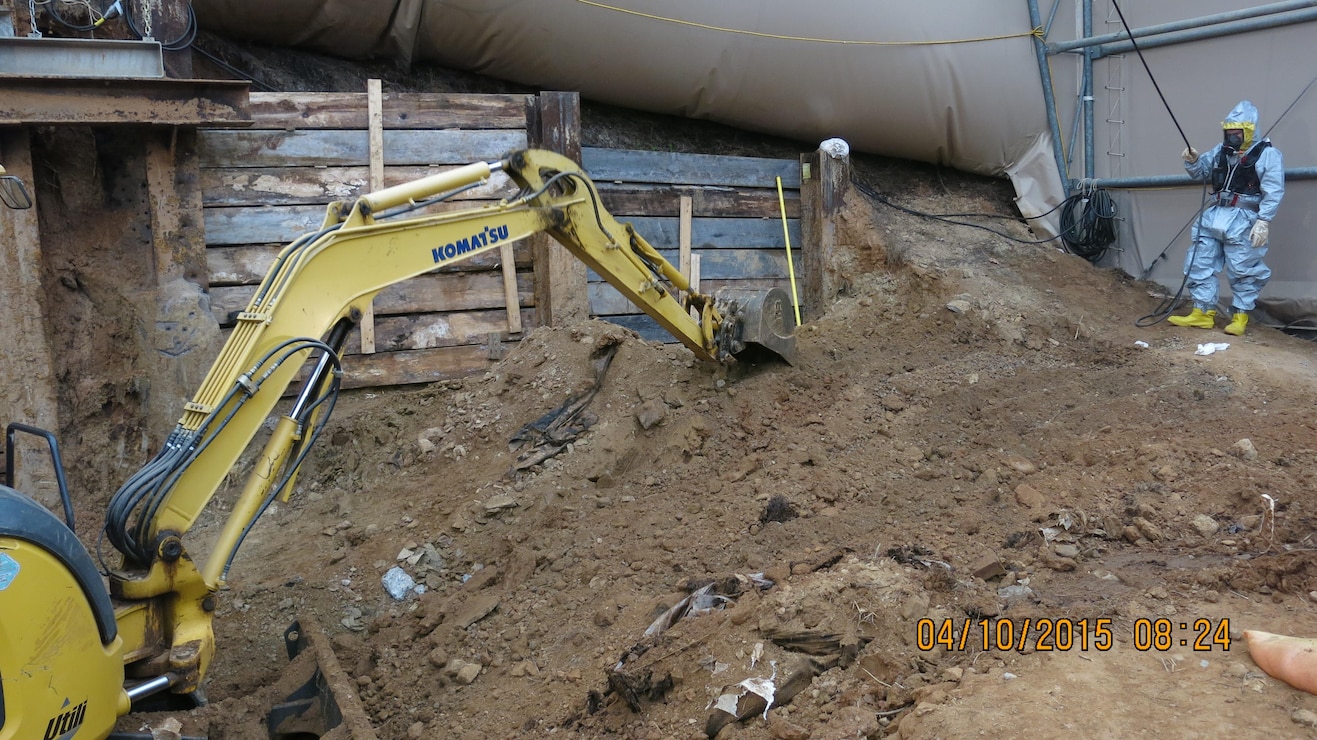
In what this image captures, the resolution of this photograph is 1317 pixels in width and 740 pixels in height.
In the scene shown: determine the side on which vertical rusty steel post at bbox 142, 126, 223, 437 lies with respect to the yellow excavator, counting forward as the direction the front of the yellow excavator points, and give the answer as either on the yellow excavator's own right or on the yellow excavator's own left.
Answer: on the yellow excavator's own left

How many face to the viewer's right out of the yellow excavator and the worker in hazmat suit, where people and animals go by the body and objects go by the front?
1

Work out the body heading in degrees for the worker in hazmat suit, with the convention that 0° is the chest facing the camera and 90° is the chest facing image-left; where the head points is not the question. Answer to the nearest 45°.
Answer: approximately 45°

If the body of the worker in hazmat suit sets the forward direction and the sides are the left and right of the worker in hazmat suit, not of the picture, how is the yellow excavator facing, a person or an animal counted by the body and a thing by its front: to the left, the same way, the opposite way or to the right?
the opposite way

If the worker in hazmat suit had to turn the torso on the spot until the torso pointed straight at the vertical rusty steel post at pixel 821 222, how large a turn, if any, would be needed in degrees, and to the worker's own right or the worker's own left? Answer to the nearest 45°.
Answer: approximately 45° to the worker's own right

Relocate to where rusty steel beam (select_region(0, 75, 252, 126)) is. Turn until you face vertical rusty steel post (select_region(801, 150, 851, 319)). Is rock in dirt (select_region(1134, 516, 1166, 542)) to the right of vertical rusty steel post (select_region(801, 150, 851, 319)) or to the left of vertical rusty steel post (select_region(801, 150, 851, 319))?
right

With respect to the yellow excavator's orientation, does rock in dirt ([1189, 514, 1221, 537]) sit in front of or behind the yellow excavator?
in front

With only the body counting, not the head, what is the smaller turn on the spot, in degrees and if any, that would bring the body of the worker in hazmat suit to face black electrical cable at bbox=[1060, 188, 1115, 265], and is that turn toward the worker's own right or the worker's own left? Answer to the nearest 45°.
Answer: approximately 90° to the worker's own right
